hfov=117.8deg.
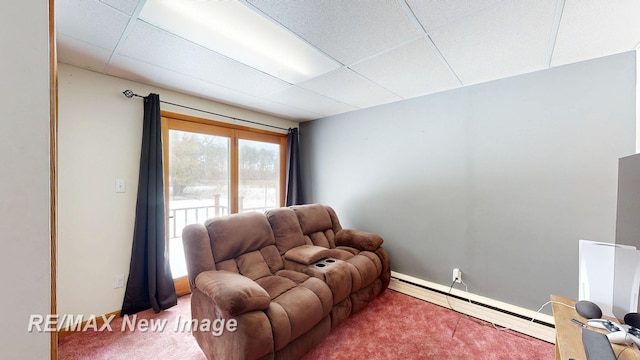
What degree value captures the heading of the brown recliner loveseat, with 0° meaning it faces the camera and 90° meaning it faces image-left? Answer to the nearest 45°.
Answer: approximately 315°

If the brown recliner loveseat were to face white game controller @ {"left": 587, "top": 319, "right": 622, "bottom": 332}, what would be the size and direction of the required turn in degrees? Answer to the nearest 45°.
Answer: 0° — it already faces it

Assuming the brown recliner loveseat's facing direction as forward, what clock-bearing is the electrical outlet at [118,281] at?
The electrical outlet is roughly at 5 o'clock from the brown recliner loveseat.

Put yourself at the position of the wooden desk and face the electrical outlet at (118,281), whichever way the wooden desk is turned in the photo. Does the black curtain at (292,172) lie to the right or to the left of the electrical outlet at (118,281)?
right

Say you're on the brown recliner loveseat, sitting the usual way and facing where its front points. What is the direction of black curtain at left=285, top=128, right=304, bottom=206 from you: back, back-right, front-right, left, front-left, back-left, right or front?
back-left

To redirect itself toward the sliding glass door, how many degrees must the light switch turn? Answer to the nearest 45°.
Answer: approximately 90° to its left

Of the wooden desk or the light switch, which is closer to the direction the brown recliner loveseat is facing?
the wooden desk
